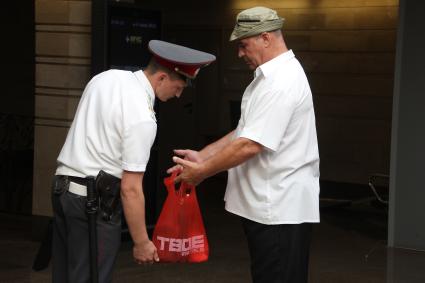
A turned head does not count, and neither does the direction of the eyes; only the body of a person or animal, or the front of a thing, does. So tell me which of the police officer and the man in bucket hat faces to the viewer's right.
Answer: the police officer

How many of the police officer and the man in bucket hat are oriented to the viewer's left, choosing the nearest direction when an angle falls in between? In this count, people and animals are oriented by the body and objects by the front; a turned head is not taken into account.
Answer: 1

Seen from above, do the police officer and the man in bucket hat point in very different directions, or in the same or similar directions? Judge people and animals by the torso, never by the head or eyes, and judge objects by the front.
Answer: very different directions

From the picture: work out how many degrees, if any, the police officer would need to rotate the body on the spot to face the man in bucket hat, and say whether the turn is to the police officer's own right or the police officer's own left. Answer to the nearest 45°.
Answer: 0° — they already face them

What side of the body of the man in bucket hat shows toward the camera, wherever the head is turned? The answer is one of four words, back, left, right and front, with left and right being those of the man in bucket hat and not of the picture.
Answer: left

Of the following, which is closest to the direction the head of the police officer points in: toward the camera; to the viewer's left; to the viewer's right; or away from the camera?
to the viewer's right

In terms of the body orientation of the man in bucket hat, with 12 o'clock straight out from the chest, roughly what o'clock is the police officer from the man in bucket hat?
The police officer is roughly at 11 o'clock from the man in bucket hat.

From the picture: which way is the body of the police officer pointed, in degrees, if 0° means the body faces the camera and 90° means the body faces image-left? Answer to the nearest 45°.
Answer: approximately 270°
